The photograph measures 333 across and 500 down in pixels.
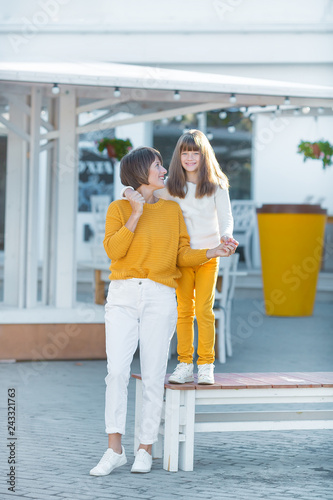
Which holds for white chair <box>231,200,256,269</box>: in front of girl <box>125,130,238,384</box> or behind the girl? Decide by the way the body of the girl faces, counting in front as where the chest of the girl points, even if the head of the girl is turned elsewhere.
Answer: behind

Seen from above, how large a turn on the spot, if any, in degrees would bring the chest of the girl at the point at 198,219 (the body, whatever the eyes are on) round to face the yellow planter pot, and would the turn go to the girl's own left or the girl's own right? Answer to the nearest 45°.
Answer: approximately 180°

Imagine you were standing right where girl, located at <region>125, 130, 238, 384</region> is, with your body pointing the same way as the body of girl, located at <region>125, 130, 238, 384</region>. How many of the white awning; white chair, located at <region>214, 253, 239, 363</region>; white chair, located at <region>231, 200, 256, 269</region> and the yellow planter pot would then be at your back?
4

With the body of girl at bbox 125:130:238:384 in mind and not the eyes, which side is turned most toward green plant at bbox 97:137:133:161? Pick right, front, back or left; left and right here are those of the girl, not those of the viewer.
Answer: back
